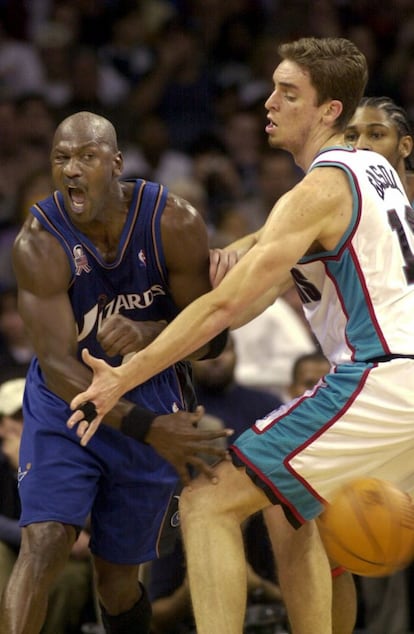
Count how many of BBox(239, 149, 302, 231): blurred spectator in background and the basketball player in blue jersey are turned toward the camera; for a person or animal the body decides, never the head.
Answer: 2

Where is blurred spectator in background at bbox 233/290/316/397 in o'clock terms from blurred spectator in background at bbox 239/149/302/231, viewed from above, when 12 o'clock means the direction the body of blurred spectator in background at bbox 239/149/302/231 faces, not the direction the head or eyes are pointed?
blurred spectator in background at bbox 233/290/316/397 is roughly at 12 o'clock from blurred spectator in background at bbox 239/149/302/231.

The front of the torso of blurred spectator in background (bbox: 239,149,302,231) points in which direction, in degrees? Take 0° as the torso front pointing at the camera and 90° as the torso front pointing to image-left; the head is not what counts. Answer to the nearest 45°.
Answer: approximately 0°

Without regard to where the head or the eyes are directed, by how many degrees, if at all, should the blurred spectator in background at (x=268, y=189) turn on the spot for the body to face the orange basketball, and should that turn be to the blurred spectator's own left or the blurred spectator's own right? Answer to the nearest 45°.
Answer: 0° — they already face it

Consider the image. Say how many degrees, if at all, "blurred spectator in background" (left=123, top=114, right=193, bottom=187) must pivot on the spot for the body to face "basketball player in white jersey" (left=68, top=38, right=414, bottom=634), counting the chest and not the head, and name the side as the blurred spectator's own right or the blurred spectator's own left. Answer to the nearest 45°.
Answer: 0° — they already face them

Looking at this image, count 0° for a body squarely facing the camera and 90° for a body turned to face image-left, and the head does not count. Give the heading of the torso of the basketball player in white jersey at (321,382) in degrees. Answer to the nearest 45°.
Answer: approximately 90°

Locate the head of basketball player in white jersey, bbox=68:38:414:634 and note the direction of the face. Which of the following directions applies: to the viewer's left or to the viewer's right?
to the viewer's left

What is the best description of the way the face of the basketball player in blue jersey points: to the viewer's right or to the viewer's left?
to the viewer's left
